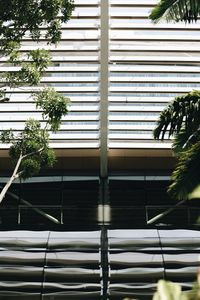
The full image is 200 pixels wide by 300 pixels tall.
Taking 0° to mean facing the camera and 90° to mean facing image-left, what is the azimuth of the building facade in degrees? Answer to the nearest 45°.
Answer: approximately 0°
